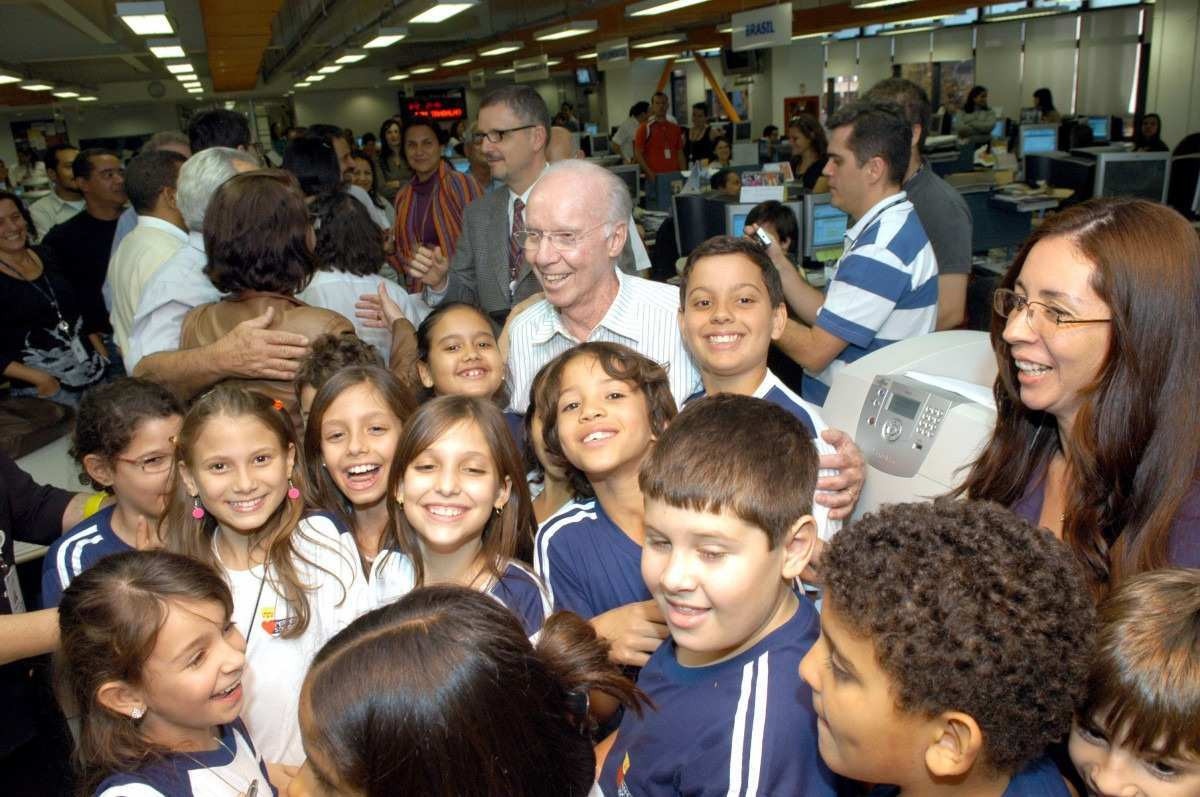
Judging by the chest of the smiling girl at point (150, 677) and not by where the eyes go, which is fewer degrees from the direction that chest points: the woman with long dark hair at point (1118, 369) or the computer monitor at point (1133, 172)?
the woman with long dark hair

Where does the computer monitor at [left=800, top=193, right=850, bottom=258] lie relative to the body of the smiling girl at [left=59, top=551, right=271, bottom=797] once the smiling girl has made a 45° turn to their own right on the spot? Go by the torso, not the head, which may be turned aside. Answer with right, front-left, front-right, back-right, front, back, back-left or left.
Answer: back-left

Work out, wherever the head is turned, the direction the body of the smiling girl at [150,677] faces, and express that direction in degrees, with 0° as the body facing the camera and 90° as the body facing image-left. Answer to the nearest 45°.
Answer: approximately 315°

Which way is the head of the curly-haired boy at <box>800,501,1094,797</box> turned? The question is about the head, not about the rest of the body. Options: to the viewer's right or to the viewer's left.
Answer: to the viewer's left

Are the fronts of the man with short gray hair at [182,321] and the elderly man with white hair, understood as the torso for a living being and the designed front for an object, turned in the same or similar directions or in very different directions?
very different directions

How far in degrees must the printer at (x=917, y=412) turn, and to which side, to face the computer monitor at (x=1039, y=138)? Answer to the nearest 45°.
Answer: approximately 135° to its right

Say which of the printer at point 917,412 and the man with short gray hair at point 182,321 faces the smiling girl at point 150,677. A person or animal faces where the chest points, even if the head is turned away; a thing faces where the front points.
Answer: the printer

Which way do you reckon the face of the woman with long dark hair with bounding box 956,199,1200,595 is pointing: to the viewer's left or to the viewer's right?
to the viewer's left

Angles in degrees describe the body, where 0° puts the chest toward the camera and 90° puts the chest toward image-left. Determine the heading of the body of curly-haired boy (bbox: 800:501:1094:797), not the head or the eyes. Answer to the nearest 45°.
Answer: approximately 90°

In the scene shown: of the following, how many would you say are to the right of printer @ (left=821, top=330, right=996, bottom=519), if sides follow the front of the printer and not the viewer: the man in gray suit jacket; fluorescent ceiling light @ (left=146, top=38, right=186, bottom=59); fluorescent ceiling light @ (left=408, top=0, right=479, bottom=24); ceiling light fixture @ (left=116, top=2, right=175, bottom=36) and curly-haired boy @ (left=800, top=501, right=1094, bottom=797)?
4
